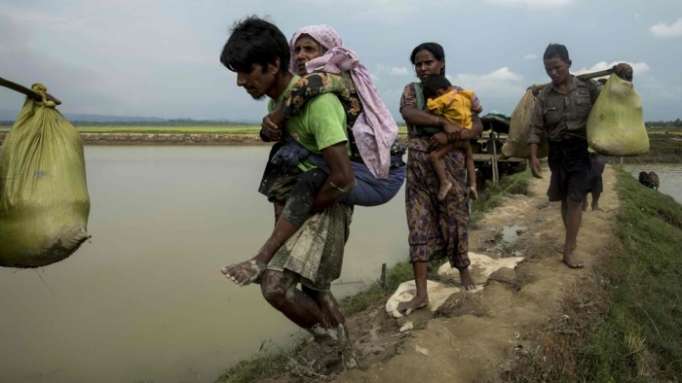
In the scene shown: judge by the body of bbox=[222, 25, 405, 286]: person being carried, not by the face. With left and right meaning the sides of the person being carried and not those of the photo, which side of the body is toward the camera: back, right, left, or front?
left

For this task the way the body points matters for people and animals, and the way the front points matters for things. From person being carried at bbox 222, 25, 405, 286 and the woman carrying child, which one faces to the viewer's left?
the person being carried

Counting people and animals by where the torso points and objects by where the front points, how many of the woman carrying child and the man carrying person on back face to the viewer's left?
1

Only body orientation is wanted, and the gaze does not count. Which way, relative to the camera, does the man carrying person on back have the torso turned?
to the viewer's left

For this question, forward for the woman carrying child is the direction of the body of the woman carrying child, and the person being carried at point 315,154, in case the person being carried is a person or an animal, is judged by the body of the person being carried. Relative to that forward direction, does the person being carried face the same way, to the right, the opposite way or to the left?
to the right

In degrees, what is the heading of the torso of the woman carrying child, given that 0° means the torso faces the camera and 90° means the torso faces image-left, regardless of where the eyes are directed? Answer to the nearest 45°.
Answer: approximately 0°

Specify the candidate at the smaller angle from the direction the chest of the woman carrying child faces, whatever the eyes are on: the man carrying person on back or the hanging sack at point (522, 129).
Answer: the man carrying person on back

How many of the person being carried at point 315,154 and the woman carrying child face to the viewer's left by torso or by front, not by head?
1

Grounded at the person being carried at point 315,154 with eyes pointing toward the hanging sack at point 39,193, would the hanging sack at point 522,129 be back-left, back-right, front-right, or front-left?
back-right

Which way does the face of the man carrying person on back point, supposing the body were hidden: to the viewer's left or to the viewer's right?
to the viewer's left

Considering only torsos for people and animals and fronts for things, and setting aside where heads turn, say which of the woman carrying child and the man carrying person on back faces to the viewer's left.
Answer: the man carrying person on back
